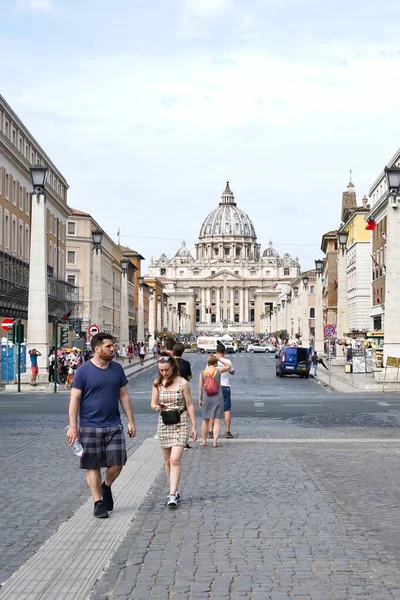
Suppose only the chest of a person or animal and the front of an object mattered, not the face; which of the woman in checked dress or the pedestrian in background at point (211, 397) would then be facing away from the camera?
the pedestrian in background

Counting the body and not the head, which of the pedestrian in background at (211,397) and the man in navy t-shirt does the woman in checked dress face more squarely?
the man in navy t-shirt

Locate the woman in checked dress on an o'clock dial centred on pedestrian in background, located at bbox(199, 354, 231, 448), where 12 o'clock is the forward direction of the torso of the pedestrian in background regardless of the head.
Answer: The woman in checked dress is roughly at 6 o'clock from the pedestrian in background.

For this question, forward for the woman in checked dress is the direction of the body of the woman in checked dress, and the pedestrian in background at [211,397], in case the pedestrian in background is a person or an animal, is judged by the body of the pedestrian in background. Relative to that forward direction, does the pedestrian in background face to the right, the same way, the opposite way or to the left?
the opposite way

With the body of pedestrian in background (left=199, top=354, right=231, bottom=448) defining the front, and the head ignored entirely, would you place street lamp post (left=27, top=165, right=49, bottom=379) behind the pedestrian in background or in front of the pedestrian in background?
in front

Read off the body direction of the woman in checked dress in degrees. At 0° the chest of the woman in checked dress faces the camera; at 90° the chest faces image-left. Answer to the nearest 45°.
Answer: approximately 0°

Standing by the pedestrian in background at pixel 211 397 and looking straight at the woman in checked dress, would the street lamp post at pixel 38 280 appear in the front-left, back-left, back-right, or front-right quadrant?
back-right

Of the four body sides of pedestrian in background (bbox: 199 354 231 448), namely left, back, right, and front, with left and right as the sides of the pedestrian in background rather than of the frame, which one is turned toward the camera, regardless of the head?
back

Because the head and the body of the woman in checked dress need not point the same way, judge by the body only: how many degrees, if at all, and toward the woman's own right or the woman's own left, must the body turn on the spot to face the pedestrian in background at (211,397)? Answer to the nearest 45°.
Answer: approximately 180°

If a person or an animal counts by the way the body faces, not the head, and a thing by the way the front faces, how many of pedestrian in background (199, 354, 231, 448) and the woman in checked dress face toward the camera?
1
